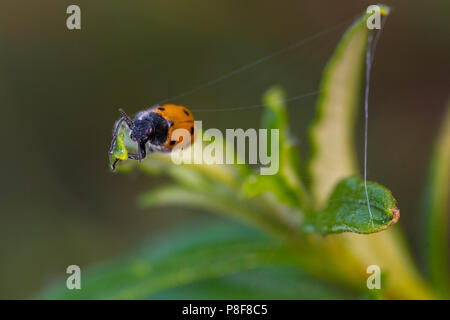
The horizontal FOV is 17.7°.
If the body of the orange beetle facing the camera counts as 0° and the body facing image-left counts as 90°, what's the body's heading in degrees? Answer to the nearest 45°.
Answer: approximately 45°
